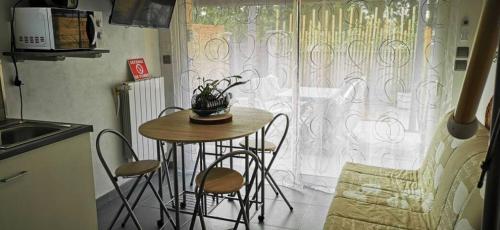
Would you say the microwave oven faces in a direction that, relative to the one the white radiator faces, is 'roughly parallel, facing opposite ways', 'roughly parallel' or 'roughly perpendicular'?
roughly parallel

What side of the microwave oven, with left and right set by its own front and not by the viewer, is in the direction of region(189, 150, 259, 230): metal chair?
front

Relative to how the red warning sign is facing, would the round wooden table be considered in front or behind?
in front

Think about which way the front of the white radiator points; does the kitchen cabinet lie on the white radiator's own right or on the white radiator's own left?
on the white radiator's own right

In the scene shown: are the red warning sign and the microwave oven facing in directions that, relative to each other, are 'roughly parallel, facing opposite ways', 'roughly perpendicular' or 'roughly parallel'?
roughly parallel

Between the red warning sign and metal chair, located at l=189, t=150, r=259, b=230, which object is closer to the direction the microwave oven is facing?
the metal chair

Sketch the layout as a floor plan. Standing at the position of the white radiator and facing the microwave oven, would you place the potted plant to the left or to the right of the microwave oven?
left

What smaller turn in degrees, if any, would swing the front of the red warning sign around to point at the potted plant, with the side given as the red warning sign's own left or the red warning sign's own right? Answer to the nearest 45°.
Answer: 0° — it already faces it

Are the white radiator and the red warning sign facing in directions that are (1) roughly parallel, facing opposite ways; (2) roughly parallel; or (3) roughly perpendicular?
roughly parallel

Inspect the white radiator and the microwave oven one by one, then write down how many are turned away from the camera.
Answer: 0

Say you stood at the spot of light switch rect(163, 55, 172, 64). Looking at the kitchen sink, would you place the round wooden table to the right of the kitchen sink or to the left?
left

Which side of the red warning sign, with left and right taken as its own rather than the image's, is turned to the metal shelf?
right

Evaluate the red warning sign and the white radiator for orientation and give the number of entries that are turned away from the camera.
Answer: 0

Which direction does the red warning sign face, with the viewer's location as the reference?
facing the viewer and to the right of the viewer

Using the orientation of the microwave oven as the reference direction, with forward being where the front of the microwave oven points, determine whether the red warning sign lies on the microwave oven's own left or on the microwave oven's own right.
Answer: on the microwave oven's own left

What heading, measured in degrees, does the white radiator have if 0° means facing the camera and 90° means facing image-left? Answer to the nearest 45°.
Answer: approximately 315°
